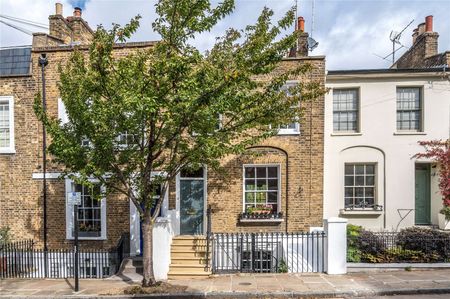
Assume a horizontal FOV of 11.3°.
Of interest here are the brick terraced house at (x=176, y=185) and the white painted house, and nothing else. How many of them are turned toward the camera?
2

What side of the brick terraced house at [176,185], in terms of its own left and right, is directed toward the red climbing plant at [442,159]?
left

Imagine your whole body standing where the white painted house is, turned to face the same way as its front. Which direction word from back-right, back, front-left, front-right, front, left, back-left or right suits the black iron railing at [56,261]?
front-right

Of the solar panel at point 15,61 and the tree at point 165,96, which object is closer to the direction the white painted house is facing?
the tree

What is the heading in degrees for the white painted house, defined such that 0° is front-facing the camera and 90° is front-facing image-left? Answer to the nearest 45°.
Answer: approximately 0°

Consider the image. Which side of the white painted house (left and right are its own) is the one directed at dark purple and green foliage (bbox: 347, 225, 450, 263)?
front

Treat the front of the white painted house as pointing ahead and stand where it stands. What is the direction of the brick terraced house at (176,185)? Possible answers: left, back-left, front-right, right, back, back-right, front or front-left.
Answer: front-right
